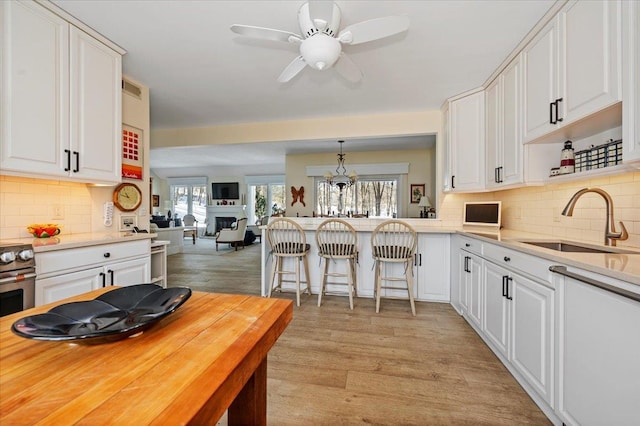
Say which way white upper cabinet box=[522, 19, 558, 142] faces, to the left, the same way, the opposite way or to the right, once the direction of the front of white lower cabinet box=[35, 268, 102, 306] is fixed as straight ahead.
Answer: the opposite way

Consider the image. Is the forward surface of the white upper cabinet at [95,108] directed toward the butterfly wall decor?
no

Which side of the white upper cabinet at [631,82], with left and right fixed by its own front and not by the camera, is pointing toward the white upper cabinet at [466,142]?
right

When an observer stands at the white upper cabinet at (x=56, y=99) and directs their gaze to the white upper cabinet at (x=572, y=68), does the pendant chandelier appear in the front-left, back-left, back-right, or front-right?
front-left

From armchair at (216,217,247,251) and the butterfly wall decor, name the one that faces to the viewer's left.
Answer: the armchair

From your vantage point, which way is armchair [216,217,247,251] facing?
to the viewer's left

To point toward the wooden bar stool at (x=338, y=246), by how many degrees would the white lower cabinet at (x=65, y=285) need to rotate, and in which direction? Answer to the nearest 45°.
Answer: approximately 45° to its left

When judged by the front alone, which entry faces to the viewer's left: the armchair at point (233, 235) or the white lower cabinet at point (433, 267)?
the armchair

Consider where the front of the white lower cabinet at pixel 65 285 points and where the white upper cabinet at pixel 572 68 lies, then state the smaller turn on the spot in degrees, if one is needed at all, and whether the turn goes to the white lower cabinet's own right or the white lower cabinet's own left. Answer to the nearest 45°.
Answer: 0° — it already faces it

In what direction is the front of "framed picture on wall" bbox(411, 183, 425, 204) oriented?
toward the camera

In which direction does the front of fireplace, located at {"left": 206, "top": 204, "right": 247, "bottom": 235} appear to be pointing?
toward the camera

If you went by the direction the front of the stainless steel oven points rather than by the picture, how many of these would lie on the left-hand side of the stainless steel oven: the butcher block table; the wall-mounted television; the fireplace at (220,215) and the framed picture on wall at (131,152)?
3

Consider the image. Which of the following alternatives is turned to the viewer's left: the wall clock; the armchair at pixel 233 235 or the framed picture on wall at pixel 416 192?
the armchair

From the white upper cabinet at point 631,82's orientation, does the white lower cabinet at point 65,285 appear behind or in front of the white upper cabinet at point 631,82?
in front

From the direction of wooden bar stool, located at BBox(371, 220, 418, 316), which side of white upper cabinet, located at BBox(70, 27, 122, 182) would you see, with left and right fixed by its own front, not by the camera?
front

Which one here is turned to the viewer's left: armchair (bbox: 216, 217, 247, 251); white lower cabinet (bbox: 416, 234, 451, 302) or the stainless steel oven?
the armchair

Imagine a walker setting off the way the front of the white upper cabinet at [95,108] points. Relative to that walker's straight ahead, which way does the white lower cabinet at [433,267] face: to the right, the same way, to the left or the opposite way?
to the right

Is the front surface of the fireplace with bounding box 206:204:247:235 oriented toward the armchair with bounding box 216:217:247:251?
yes

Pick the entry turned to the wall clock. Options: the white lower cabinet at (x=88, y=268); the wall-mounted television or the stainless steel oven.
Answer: the wall-mounted television

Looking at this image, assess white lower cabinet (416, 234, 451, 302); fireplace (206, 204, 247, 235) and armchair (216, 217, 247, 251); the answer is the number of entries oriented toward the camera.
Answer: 2

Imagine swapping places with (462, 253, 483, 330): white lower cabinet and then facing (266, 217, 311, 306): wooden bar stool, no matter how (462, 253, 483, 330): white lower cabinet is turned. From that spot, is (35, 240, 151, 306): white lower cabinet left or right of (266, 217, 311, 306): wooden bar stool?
left
